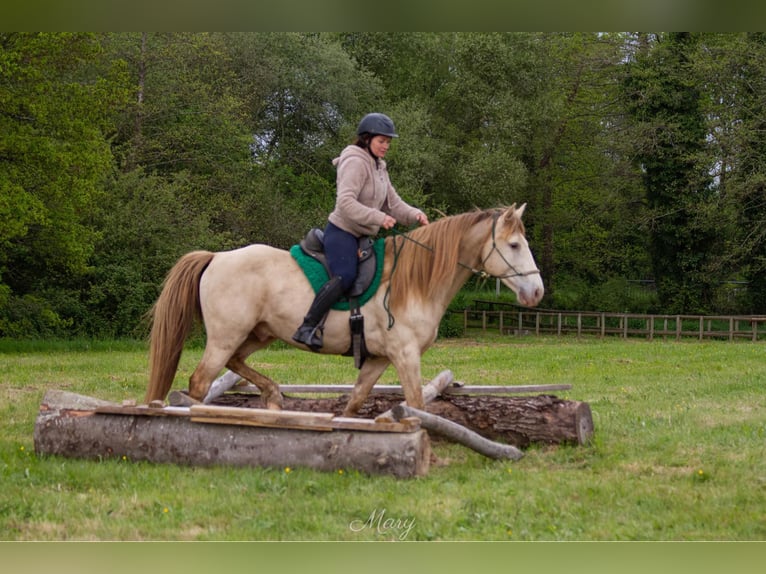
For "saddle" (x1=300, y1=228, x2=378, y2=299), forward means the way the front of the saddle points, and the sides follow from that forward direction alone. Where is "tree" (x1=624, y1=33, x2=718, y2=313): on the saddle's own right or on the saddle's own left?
on the saddle's own left

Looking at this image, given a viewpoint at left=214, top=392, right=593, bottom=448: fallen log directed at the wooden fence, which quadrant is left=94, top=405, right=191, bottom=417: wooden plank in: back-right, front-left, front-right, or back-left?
back-left

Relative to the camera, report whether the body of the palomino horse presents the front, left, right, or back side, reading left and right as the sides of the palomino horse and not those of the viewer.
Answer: right

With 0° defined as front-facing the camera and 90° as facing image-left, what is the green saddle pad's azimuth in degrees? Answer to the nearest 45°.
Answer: approximately 270°

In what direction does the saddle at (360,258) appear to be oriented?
to the viewer's right

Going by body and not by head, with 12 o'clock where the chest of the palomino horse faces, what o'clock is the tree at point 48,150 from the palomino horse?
The tree is roughly at 8 o'clock from the palomino horse.
